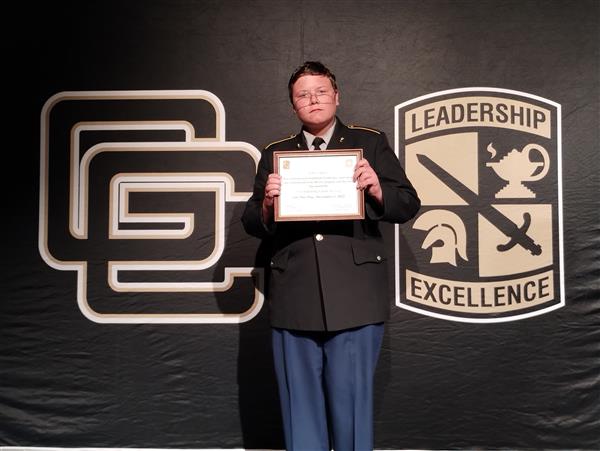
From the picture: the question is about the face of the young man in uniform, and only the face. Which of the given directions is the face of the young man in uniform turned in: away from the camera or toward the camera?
toward the camera

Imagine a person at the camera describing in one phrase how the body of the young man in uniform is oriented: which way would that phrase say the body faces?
toward the camera
